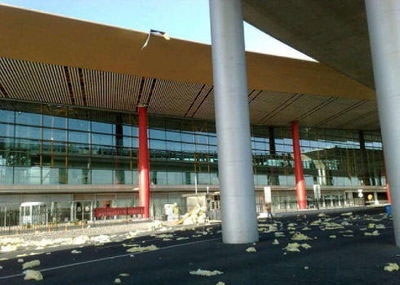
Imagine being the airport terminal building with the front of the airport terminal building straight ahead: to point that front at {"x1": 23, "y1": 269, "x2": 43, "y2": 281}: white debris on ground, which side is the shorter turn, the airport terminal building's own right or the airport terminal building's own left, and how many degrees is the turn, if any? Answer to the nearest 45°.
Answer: approximately 45° to the airport terminal building's own right

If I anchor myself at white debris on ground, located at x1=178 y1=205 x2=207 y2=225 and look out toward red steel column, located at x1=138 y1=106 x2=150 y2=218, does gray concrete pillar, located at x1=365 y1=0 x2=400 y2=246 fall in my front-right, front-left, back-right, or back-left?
back-left

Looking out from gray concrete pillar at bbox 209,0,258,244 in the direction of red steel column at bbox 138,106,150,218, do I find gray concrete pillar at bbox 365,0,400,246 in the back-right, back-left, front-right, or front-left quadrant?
back-right

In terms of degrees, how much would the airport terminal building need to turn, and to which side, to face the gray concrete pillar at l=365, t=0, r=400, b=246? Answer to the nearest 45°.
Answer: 0° — it already faces it

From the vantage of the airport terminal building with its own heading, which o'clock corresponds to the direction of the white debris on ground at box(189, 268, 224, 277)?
The white debris on ground is roughly at 1 o'clock from the airport terminal building.

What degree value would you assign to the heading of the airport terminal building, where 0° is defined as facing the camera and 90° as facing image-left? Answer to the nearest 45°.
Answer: approximately 315°

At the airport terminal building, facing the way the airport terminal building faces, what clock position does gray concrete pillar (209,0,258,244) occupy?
The gray concrete pillar is roughly at 1 o'clock from the airport terminal building.
